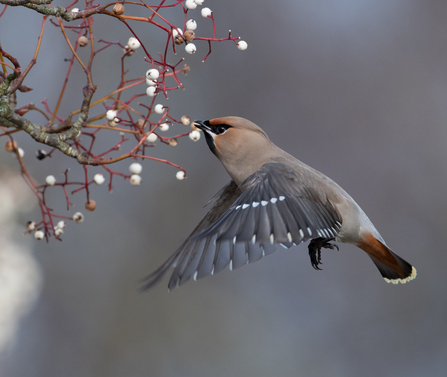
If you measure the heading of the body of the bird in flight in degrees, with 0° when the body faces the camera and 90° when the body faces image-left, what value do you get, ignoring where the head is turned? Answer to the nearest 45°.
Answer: approximately 90°
